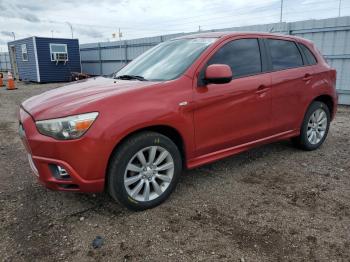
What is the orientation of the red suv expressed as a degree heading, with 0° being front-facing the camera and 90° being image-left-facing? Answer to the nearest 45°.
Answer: approximately 45°

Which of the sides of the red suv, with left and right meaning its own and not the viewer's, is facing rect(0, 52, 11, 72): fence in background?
right

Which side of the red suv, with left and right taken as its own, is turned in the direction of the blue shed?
right
